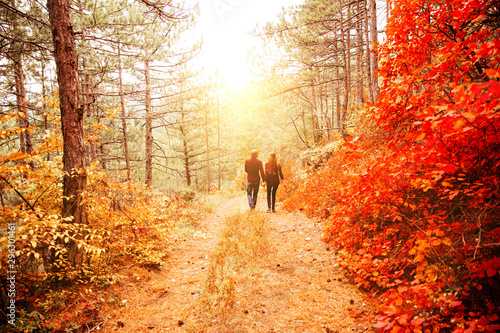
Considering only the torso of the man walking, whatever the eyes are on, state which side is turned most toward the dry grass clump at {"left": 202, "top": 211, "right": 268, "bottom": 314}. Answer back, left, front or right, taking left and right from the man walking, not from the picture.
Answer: back

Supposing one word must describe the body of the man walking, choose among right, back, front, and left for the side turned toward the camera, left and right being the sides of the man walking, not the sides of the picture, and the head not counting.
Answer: back

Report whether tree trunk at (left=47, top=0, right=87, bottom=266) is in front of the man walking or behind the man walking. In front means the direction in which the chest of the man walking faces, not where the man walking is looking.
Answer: behind
